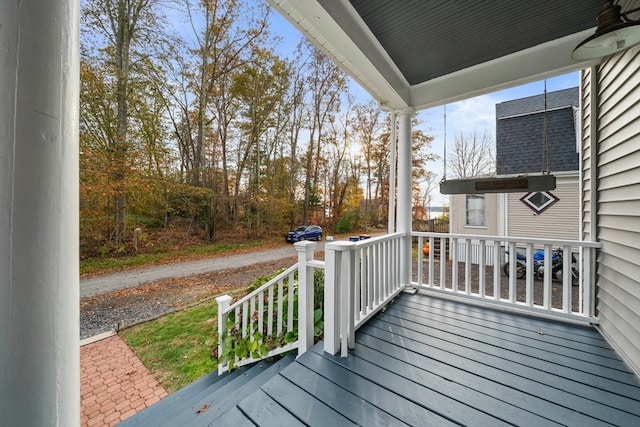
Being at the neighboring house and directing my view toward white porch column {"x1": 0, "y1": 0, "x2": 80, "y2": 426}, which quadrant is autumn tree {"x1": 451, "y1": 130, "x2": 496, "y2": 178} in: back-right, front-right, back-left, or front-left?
back-right

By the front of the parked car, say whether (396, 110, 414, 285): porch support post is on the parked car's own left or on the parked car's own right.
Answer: on the parked car's own left

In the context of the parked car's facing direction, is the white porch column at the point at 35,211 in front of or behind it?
in front

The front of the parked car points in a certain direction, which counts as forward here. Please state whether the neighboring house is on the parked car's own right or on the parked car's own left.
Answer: on the parked car's own left

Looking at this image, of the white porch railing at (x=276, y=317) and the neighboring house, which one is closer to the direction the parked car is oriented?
the white porch railing

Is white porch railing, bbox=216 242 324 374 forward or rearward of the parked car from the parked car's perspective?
forward

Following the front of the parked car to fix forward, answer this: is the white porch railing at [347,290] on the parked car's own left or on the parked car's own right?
on the parked car's own left

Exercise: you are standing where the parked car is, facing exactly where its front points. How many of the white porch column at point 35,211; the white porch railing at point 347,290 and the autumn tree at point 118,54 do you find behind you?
0

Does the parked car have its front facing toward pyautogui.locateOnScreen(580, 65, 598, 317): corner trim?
no

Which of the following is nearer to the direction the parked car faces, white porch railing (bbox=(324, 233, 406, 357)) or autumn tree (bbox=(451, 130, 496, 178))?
the white porch railing

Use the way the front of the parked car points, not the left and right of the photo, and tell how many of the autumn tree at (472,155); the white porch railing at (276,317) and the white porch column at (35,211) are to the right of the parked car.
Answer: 0

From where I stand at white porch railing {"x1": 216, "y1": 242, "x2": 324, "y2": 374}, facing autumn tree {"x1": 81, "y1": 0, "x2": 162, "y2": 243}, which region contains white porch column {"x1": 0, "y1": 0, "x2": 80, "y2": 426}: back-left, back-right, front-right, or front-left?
back-left

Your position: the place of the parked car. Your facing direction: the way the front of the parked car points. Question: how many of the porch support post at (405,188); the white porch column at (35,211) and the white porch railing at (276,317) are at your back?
0

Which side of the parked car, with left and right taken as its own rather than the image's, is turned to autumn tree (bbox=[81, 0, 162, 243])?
front
